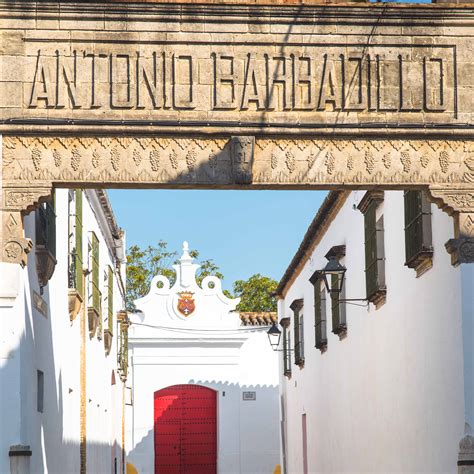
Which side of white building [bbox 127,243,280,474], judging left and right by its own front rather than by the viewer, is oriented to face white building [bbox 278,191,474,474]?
front

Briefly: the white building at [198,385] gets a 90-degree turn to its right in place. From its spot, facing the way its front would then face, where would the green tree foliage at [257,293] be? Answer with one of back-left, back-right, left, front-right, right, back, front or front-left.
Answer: right

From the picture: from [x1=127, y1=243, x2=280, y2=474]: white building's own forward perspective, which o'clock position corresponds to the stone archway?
The stone archway is roughly at 12 o'clock from the white building.

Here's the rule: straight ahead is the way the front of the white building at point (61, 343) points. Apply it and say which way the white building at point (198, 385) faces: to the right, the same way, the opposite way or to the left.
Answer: to the right

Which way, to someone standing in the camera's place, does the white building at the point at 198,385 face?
facing the viewer

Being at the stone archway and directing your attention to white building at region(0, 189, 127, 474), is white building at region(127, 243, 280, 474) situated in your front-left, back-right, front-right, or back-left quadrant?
front-right

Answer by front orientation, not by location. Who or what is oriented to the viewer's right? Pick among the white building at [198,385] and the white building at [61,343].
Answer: the white building at [61,343]

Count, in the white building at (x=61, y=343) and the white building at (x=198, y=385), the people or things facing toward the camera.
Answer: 1

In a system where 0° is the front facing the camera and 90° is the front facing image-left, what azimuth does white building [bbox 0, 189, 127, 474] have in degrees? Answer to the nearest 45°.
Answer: approximately 270°

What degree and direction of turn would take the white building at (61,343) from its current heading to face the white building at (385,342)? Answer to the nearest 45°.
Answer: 0° — it already faces it

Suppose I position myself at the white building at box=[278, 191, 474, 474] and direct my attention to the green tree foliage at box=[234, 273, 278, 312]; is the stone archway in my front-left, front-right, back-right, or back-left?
back-left

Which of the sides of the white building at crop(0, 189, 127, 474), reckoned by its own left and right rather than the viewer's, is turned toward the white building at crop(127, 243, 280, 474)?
left
